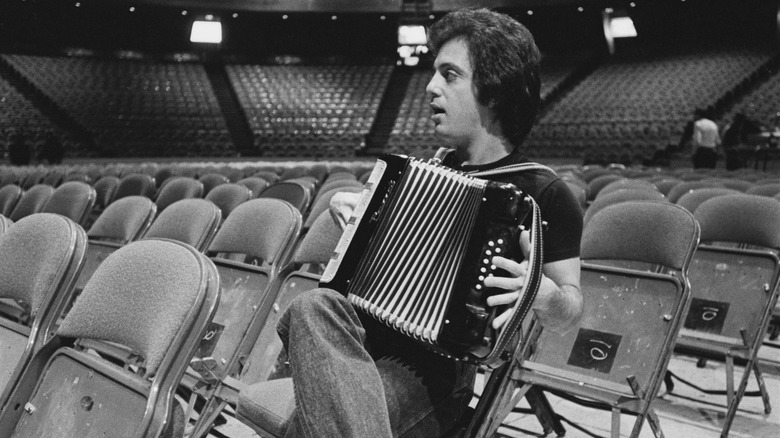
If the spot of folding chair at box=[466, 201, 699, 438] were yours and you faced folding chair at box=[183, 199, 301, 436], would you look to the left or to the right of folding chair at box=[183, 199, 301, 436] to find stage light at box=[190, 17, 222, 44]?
right

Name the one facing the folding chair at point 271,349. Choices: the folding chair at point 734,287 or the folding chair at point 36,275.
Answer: the folding chair at point 734,287

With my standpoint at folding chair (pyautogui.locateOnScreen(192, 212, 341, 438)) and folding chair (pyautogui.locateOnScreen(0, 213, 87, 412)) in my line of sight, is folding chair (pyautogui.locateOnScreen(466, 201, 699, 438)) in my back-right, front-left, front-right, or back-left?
back-left

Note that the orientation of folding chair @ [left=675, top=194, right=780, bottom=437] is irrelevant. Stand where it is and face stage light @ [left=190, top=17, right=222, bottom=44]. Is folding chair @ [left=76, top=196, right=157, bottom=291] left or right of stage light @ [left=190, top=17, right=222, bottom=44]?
left

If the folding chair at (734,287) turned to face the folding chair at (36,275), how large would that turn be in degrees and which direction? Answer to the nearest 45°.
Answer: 0° — it already faces it

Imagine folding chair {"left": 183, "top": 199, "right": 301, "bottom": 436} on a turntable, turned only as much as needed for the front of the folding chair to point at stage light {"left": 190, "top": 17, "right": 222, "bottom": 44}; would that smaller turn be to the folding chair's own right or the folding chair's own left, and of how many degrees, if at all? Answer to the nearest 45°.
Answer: approximately 135° to the folding chair's own right

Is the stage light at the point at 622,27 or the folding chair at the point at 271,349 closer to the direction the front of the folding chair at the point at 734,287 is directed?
the folding chair

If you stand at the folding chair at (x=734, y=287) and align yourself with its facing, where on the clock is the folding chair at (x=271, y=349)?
the folding chair at (x=271, y=349) is roughly at 12 o'clock from the folding chair at (x=734, y=287).

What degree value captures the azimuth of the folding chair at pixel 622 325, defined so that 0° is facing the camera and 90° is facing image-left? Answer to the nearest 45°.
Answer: approximately 45°
